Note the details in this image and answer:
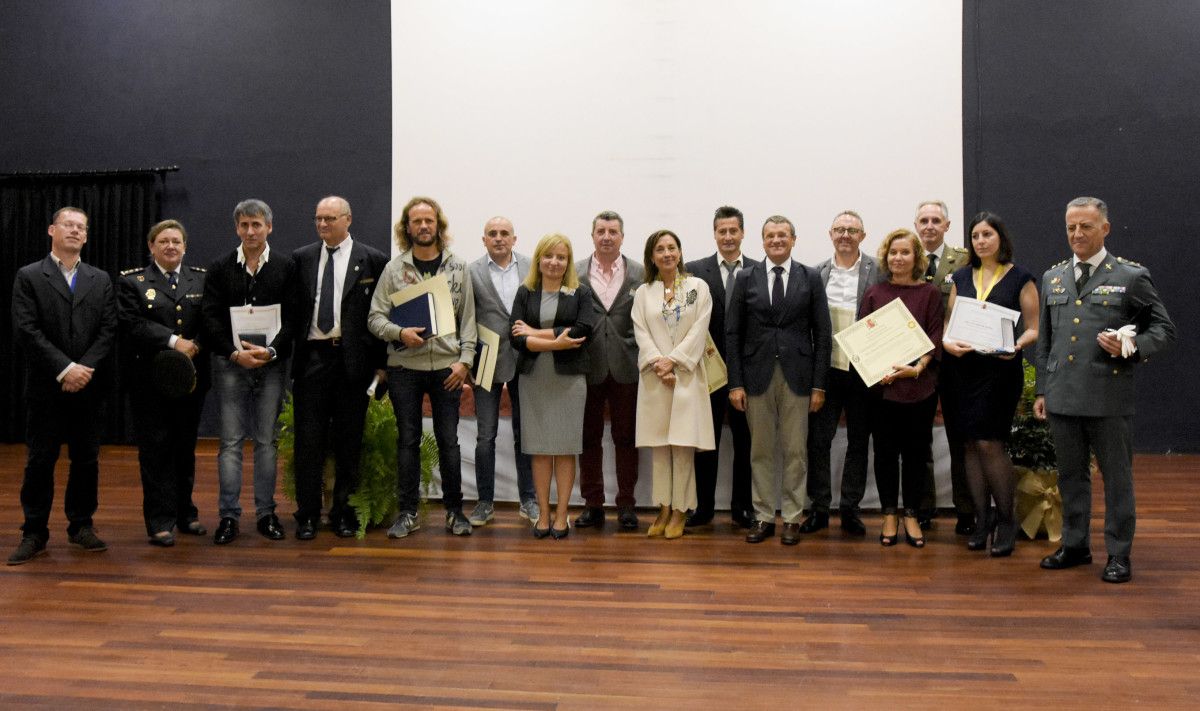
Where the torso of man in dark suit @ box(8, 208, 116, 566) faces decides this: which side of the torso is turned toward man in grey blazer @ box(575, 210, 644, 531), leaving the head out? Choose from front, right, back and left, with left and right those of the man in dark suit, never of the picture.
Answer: left

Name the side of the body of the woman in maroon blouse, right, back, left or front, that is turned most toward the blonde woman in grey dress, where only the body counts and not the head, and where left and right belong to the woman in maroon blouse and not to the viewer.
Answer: right

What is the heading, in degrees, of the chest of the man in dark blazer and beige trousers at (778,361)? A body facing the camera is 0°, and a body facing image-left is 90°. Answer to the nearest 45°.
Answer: approximately 0°

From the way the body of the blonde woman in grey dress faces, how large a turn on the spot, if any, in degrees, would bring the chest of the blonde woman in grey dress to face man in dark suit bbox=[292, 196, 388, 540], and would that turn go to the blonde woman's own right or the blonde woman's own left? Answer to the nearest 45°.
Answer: approximately 90° to the blonde woman's own right

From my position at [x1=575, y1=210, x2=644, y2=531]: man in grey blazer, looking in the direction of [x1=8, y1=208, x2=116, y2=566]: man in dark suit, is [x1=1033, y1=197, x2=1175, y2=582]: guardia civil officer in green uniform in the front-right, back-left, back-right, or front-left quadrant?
back-left

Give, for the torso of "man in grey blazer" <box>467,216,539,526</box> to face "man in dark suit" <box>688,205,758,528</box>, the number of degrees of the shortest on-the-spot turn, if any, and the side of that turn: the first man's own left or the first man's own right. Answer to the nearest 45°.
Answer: approximately 90° to the first man's own left
